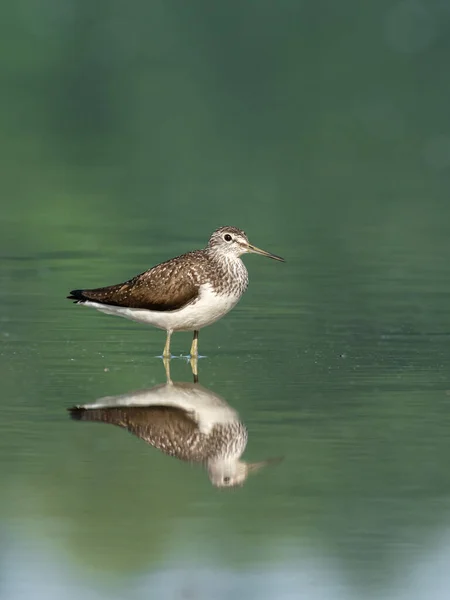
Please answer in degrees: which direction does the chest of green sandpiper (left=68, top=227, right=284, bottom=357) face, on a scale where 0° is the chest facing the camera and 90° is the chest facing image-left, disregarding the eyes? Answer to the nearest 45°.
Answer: approximately 270°
